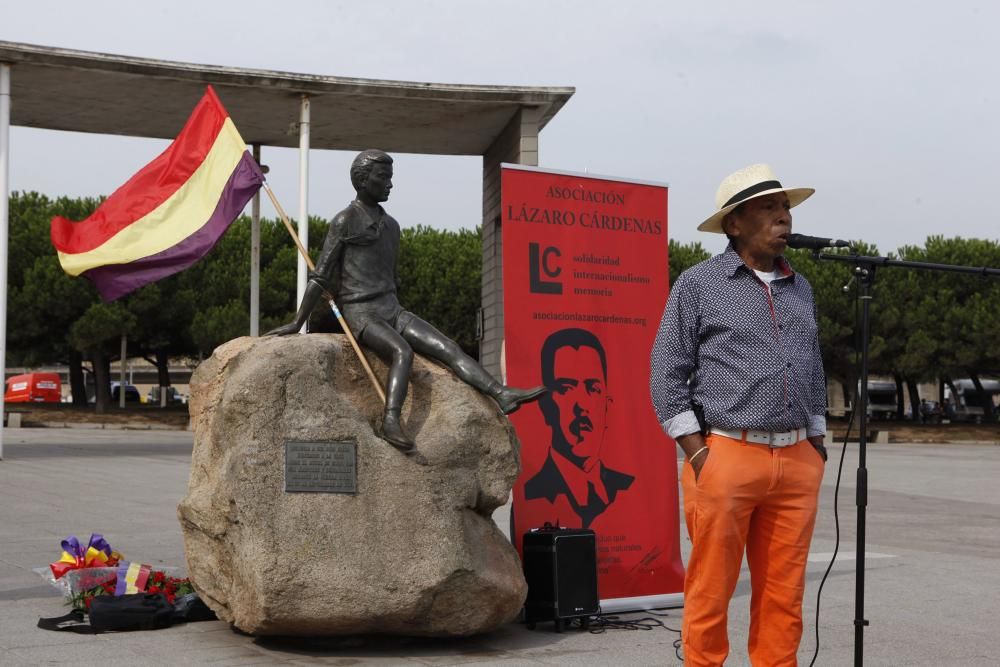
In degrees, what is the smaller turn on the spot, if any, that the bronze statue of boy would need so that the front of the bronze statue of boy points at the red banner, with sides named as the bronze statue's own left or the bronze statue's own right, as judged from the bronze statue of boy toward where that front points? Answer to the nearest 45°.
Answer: approximately 45° to the bronze statue's own left

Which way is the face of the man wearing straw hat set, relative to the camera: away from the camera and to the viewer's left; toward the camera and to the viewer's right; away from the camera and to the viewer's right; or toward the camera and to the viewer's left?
toward the camera and to the viewer's right

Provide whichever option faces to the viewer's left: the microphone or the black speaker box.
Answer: the microphone

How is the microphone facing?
to the viewer's left

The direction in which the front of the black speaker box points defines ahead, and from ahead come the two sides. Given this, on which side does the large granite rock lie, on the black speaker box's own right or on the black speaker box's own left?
on the black speaker box's own right

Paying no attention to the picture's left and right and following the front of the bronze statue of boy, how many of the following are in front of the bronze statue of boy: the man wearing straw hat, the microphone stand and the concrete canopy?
2

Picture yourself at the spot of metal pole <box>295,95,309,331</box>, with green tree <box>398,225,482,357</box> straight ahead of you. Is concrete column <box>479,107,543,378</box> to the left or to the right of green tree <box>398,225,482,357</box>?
right

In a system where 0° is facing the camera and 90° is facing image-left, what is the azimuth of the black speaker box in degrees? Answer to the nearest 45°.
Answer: approximately 315°

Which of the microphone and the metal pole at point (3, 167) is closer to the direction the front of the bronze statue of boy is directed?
the microphone

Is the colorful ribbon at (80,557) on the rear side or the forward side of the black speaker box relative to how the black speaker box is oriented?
on the rear side
